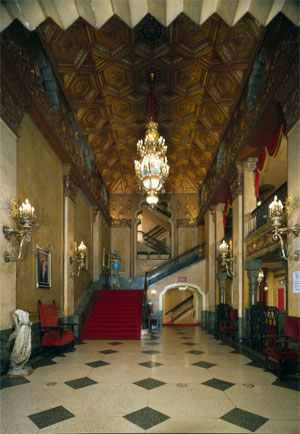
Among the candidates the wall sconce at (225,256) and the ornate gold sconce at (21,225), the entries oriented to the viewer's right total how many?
1

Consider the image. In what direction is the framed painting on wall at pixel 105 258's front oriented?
to the viewer's right

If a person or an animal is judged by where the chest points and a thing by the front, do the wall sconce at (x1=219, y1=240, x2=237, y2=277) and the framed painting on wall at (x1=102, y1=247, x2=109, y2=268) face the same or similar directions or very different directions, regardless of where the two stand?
very different directions

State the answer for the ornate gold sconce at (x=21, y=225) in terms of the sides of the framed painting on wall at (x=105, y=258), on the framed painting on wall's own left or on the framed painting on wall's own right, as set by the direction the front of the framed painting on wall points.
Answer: on the framed painting on wall's own right

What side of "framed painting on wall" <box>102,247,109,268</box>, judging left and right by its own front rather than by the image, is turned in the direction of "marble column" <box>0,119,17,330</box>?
right

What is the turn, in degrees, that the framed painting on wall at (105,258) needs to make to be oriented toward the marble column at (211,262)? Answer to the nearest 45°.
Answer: approximately 45° to its right

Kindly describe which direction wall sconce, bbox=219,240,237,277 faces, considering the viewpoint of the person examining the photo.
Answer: facing to the left of the viewer

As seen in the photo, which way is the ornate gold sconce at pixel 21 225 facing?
to the viewer's right

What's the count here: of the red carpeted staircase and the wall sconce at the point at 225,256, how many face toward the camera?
1

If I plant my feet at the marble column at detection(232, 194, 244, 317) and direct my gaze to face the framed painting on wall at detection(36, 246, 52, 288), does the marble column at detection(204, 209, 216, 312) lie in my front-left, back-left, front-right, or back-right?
back-right

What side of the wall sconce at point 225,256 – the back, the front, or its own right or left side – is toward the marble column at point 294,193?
left

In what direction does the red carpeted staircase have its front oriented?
toward the camera
